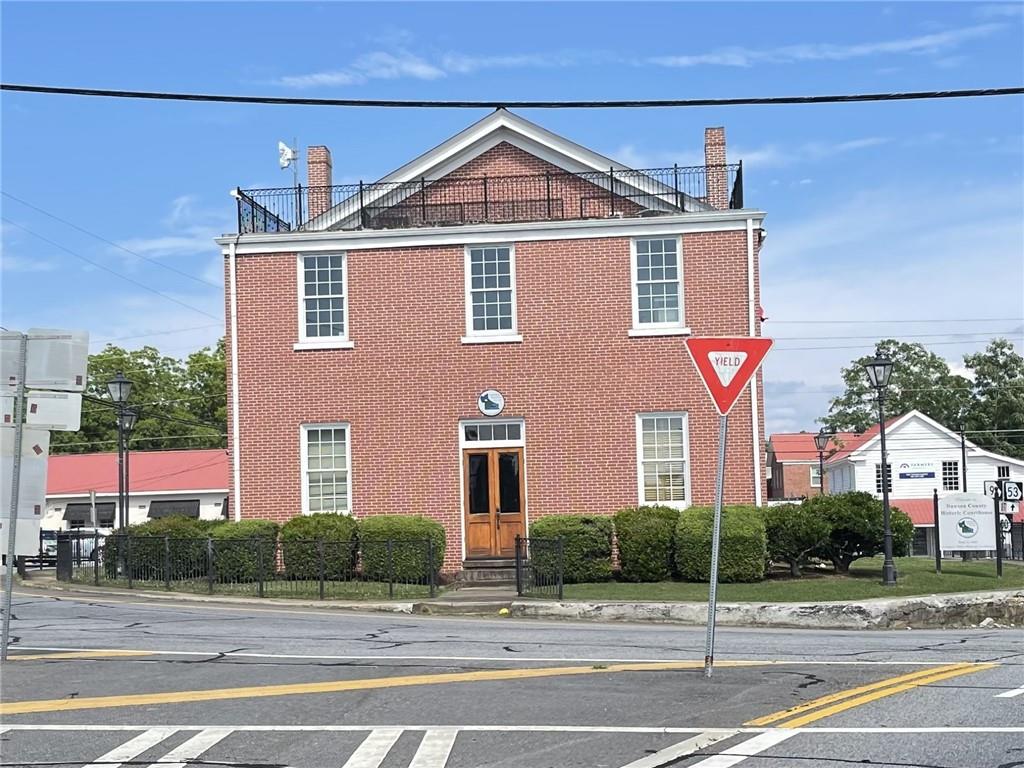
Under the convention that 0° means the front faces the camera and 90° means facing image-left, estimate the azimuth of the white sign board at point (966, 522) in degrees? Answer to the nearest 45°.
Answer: approximately 0°

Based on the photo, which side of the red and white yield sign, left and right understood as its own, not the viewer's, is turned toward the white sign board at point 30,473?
right

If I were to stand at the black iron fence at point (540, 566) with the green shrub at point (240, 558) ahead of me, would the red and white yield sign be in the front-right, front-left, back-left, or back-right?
back-left

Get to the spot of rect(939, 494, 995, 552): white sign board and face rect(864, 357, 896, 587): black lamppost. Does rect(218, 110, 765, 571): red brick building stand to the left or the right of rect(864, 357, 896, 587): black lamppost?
right

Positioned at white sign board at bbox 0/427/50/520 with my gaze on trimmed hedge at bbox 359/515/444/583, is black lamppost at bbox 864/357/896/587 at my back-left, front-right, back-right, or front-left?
front-right

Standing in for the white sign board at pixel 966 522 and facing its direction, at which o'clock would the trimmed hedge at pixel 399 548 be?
The trimmed hedge is roughly at 2 o'clock from the white sign board.

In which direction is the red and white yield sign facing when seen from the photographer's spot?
facing the viewer

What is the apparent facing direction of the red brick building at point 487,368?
toward the camera

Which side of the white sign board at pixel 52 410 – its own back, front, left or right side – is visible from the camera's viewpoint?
back

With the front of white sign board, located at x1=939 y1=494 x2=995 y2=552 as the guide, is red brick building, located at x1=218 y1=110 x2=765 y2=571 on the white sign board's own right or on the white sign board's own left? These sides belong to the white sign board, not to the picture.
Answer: on the white sign board's own right

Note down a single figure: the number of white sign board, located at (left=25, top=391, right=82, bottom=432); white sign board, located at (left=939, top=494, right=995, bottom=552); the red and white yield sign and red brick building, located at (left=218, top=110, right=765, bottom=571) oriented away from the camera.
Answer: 1

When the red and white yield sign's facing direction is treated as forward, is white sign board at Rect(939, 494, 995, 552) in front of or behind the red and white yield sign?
behind

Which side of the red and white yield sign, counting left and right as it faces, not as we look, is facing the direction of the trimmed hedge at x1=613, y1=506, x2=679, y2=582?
back

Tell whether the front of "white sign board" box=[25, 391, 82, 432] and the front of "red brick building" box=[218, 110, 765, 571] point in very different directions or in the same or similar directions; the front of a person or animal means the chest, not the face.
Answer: very different directions

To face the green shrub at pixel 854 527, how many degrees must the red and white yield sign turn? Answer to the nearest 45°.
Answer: approximately 180°
